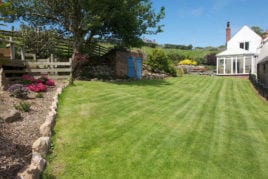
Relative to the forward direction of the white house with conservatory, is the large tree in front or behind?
in front

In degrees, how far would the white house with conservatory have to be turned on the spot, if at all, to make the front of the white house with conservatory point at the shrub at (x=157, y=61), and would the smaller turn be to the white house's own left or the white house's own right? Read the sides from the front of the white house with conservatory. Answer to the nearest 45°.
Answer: approximately 45° to the white house's own right

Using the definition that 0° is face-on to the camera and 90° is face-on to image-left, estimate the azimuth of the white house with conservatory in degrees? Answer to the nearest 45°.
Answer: approximately 0°

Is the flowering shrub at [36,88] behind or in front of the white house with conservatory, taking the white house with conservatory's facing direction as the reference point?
in front

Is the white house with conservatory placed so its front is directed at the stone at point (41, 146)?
yes

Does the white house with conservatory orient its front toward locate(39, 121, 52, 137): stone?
yes

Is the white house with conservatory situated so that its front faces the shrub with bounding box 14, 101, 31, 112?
yes

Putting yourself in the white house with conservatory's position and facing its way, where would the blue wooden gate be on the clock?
The blue wooden gate is roughly at 1 o'clock from the white house with conservatory.

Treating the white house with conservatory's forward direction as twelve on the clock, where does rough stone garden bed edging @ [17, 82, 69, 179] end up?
The rough stone garden bed edging is roughly at 12 o'clock from the white house with conservatory.
